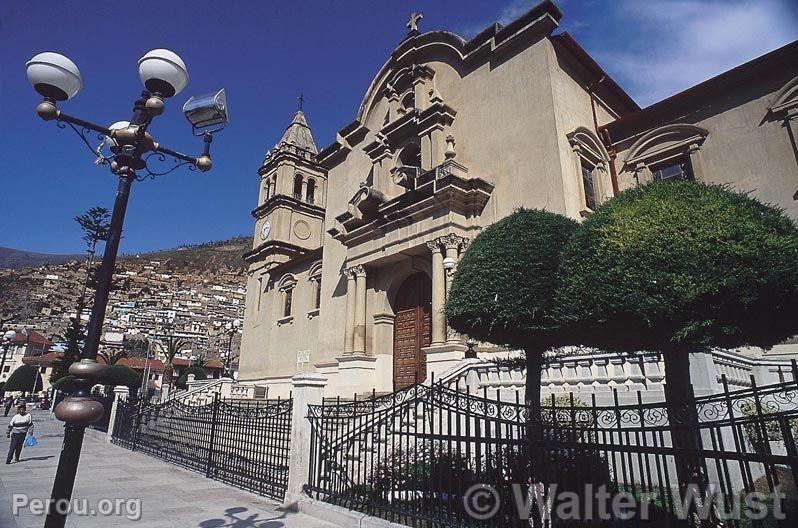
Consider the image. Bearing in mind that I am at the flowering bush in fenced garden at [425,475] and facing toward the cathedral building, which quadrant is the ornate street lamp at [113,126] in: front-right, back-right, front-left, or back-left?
back-left

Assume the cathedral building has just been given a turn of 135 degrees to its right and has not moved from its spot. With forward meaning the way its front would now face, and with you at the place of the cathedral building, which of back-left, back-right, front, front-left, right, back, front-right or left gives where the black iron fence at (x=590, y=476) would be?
back

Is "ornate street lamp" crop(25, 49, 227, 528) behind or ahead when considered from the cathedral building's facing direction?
ahead

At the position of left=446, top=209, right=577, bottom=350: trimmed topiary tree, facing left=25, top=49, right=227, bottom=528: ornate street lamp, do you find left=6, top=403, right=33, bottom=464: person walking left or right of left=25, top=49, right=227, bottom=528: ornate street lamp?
right

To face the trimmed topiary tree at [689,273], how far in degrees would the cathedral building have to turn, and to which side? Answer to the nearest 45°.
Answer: approximately 45° to its left

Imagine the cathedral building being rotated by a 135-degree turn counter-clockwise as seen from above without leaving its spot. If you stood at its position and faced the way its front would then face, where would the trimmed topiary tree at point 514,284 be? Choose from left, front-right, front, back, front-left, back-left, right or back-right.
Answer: right

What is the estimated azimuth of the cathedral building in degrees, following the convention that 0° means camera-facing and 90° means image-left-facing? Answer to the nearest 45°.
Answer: approximately 45°
